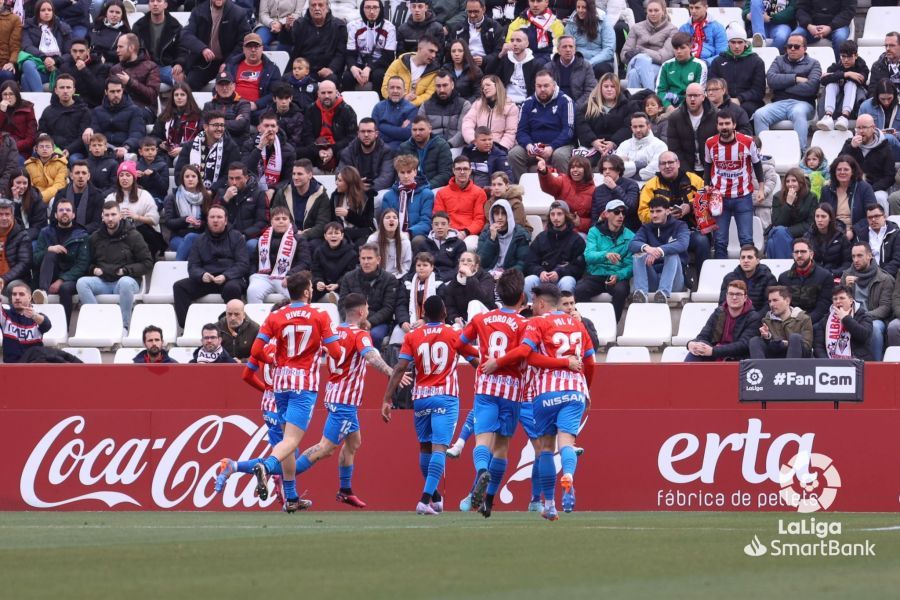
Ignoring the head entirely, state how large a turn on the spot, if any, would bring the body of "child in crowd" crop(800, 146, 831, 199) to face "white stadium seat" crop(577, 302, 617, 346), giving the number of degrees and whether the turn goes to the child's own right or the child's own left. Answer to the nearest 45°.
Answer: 0° — they already face it

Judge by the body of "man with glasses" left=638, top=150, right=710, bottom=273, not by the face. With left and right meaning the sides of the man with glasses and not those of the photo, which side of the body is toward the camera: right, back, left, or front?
front

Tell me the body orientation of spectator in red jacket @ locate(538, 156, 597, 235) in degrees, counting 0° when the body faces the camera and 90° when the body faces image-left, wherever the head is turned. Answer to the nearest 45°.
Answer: approximately 45°

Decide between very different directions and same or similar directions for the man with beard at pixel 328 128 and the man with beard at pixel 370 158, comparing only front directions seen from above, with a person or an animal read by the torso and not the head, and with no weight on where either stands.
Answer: same or similar directions

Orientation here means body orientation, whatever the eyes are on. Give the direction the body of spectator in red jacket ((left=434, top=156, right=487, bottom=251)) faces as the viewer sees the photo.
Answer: toward the camera

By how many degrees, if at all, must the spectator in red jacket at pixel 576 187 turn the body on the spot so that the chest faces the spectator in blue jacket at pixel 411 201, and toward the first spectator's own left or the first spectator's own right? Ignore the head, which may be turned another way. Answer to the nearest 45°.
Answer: approximately 45° to the first spectator's own right

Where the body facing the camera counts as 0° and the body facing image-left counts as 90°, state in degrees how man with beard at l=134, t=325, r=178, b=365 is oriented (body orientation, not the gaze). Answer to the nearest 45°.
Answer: approximately 0°

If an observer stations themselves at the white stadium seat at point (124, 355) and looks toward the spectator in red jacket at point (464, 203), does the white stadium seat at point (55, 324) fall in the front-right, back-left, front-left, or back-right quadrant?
back-left

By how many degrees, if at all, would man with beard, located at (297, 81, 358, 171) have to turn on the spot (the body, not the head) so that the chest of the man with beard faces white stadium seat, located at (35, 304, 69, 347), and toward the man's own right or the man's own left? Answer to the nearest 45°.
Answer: approximately 90° to the man's own right

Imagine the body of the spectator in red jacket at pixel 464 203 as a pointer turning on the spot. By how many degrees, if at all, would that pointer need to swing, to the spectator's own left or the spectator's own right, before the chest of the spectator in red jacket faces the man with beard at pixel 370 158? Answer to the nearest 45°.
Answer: approximately 135° to the spectator's own right

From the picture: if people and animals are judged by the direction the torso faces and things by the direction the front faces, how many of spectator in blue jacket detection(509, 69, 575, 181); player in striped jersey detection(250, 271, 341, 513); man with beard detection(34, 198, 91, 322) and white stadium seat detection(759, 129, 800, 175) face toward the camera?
3

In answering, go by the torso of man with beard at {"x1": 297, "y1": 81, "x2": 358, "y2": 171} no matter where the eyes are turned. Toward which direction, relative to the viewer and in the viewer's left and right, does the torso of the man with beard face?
facing the viewer

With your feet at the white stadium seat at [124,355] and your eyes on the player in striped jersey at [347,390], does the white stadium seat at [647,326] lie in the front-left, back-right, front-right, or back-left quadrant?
front-left
